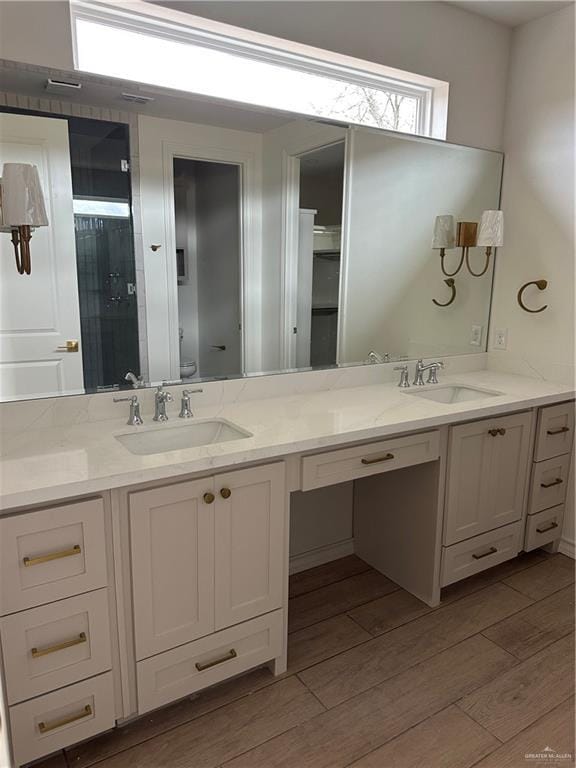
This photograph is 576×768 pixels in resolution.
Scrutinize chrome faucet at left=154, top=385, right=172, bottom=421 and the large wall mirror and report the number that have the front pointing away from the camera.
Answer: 0

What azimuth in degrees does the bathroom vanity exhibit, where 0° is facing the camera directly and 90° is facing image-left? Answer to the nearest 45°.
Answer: approximately 315°

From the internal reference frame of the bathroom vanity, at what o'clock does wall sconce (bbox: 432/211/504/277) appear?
The wall sconce is roughly at 9 o'clock from the bathroom vanity.

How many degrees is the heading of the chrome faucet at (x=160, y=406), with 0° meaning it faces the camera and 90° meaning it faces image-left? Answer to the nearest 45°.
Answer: approximately 315°

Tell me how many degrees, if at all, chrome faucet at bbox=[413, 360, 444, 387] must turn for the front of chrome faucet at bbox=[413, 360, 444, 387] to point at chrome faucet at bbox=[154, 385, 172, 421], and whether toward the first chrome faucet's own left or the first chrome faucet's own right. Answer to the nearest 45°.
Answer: approximately 90° to the first chrome faucet's own right

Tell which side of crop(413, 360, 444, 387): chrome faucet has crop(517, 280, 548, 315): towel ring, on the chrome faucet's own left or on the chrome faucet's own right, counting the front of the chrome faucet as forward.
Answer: on the chrome faucet's own left

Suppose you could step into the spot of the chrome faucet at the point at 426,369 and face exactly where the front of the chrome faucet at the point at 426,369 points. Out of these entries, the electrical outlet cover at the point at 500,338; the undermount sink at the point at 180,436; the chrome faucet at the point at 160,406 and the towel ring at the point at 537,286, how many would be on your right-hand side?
2

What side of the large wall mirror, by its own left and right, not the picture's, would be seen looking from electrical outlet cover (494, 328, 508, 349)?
left

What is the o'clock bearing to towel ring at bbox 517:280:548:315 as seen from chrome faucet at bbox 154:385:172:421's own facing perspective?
The towel ring is roughly at 10 o'clock from the chrome faucet.

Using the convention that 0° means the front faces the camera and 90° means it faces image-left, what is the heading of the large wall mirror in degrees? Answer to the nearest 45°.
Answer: approximately 315°
